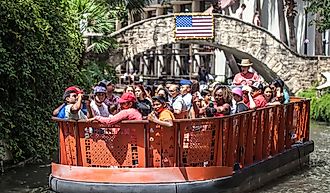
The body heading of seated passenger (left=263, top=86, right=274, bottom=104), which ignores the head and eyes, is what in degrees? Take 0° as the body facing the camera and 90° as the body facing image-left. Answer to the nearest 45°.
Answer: approximately 45°

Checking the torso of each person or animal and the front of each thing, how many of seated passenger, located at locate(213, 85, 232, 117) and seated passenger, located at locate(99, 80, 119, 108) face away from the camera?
0

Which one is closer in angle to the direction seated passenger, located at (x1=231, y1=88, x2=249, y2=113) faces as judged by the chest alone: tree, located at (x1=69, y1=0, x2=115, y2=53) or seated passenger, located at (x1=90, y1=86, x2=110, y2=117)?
the seated passenger

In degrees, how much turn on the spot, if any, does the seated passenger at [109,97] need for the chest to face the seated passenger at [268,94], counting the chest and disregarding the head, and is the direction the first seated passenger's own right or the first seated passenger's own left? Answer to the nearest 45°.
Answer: approximately 135° to the first seated passenger's own left

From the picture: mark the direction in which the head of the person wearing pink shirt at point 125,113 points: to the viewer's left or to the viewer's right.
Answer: to the viewer's left
